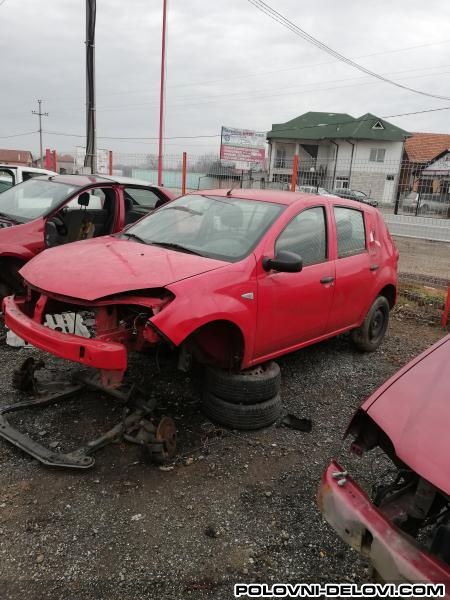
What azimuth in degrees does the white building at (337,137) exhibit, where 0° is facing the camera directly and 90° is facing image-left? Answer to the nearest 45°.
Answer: approximately 45°

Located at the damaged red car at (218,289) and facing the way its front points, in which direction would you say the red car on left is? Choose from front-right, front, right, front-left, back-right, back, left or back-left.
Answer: right

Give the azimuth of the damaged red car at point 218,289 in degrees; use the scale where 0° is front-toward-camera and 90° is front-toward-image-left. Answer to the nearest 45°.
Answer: approximately 45°

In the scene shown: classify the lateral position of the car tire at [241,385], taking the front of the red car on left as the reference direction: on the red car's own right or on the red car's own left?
on the red car's own left

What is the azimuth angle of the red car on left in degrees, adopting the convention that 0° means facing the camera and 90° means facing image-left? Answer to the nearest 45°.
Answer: approximately 45°

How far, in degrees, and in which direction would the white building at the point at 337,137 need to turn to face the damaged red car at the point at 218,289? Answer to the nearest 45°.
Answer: approximately 45° to its left

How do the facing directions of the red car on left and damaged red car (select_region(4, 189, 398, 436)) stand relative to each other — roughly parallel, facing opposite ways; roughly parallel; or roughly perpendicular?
roughly parallel

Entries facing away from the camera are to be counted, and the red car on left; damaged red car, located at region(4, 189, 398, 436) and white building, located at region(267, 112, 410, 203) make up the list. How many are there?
0

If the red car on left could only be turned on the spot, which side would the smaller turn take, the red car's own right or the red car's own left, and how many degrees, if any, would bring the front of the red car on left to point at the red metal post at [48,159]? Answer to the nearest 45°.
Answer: approximately 135° to the red car's own right
